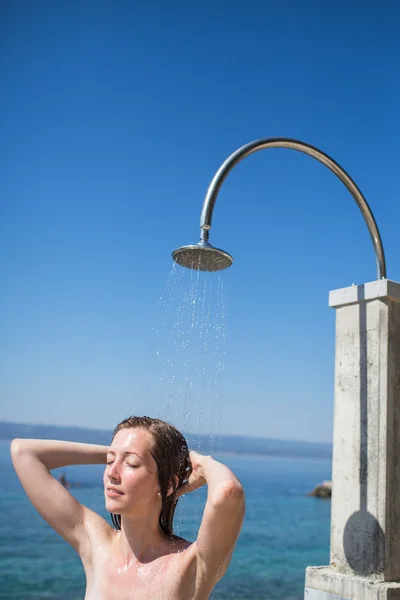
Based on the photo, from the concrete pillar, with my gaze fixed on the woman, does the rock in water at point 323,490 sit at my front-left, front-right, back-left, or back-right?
back-right

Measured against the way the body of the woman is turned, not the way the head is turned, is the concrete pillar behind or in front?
behind

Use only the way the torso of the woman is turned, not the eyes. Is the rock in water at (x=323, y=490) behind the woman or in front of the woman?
behind

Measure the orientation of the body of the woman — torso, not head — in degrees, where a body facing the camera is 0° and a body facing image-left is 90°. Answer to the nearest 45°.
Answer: approximately 45°

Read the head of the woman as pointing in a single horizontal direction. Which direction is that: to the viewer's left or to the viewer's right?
to the viewer's left
